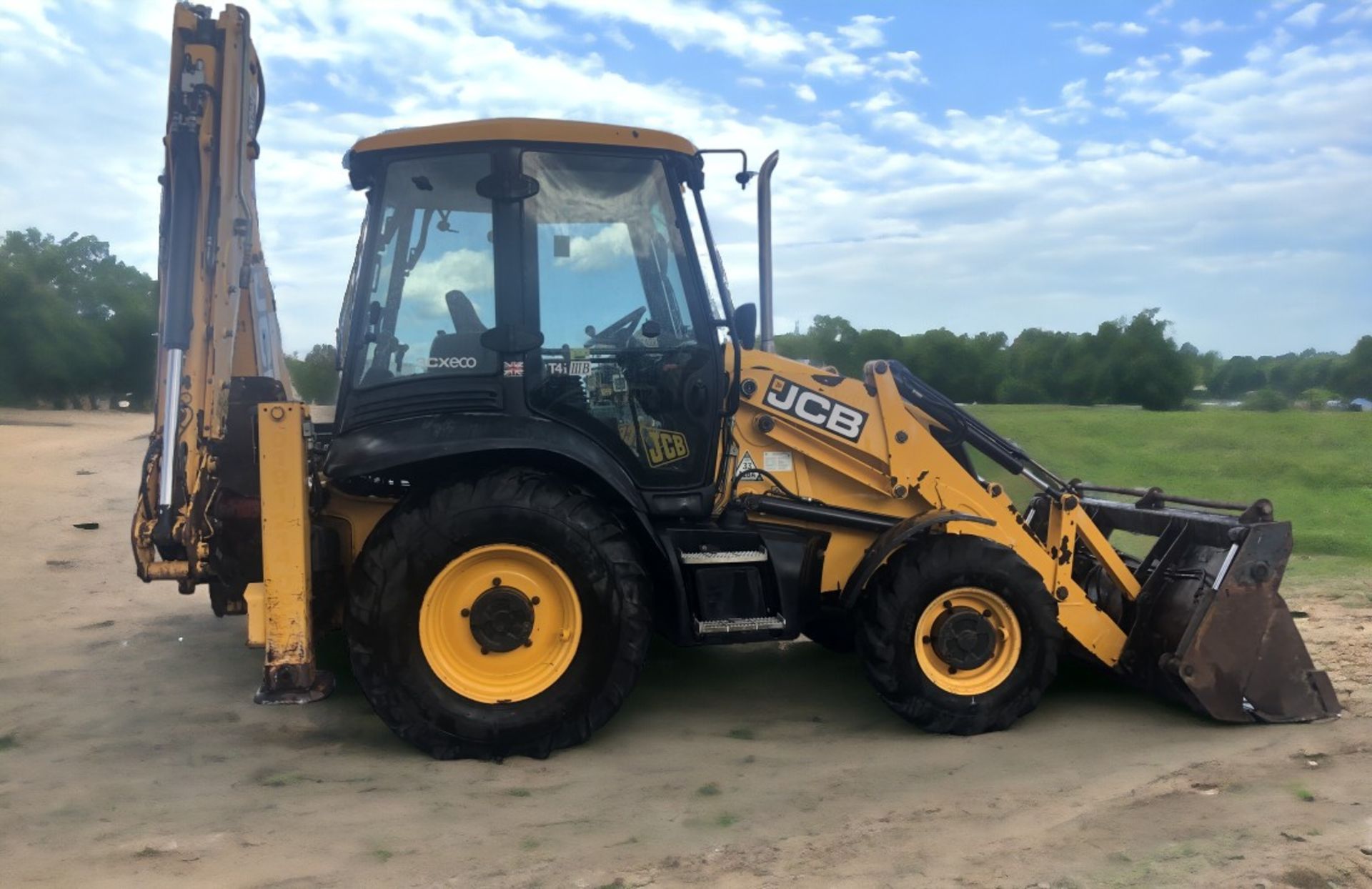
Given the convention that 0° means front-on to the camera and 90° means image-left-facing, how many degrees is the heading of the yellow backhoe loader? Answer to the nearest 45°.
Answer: approximately 270°
